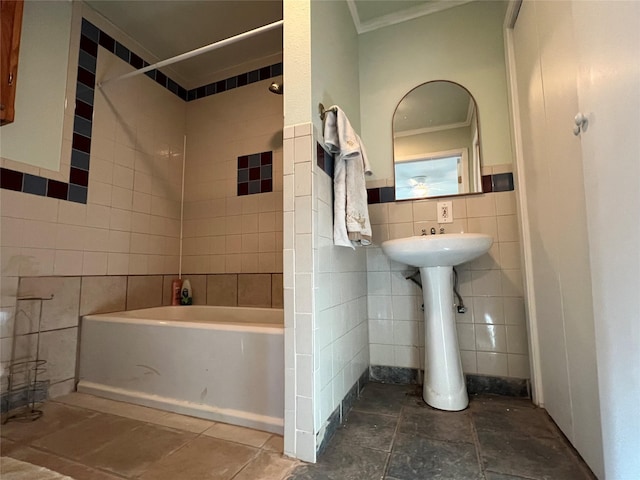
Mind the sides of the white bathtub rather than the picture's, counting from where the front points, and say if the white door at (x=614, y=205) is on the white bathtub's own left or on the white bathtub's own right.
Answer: on the white bathtub's own left

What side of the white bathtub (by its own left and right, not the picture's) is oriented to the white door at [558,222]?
left

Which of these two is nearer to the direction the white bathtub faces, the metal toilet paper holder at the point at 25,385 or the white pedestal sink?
the metal toilet paper holder

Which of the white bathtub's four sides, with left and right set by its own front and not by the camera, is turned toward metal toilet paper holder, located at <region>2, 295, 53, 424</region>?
right

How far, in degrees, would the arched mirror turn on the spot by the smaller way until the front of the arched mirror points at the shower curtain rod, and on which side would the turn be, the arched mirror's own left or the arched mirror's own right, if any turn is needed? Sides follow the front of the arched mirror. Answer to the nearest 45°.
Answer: approximately 45° to the arched mirror's own right

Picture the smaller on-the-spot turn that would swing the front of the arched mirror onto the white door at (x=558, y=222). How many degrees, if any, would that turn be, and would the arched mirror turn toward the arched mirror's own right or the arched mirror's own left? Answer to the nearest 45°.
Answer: approximately 45° to the arched mirror's own left

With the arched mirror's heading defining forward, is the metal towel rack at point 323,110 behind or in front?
in front

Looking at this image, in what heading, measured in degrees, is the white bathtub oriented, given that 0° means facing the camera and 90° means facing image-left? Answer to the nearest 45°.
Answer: approximately 45°

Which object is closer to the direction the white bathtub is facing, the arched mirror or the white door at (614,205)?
the white door

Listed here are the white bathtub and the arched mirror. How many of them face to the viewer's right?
0

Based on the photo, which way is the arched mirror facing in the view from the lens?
facing the viewer
